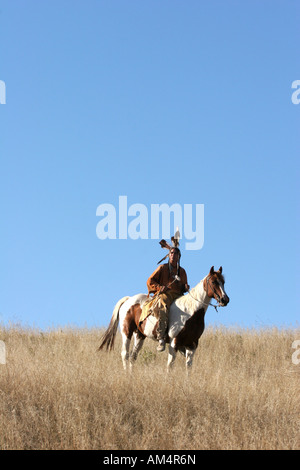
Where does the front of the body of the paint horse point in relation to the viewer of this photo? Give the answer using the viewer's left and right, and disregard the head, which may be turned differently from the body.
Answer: facing the viewer and to the right of the viewer
